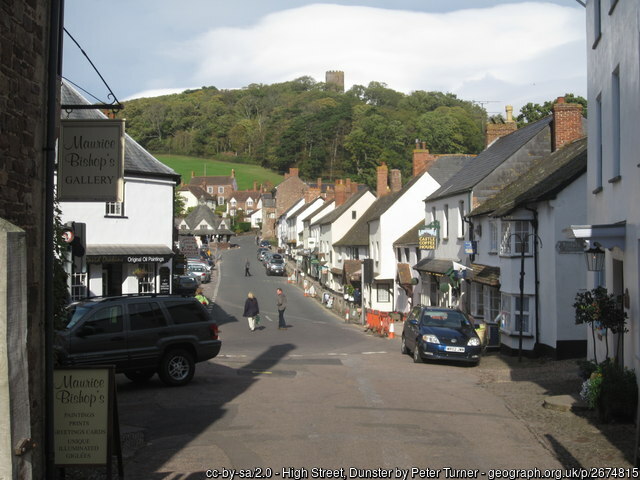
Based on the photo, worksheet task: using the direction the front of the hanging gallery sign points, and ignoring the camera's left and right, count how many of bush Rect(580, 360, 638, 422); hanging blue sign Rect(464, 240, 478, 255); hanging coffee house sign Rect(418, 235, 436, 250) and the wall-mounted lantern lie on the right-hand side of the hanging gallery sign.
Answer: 0

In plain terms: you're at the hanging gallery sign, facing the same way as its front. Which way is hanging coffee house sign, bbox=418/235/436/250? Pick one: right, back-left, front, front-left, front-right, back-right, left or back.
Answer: back-left

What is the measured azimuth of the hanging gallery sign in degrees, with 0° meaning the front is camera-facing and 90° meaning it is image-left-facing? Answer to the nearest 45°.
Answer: approximately 0°

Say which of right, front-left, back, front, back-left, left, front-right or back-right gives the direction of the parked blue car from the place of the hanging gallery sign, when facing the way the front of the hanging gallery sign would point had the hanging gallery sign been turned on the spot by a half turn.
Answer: front-right

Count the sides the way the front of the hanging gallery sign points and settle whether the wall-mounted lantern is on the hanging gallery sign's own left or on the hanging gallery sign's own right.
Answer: on the hanging gallery sign's own left

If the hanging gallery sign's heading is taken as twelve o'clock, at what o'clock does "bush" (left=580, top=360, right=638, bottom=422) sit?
The bush is roughly at 9 o'clock from the hanging gallery sign.

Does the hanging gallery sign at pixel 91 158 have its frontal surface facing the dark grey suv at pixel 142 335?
no

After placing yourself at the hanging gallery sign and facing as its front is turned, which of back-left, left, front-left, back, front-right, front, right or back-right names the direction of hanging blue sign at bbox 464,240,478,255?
back-left

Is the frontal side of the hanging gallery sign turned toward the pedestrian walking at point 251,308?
no

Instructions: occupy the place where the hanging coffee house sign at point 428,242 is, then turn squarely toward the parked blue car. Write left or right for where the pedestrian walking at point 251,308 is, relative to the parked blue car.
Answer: right
